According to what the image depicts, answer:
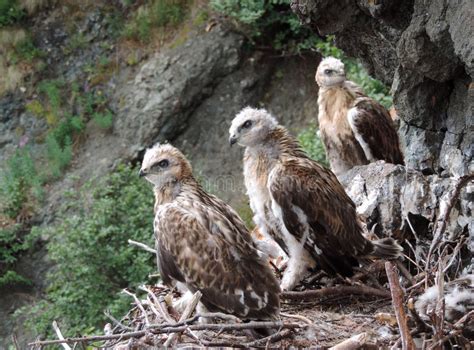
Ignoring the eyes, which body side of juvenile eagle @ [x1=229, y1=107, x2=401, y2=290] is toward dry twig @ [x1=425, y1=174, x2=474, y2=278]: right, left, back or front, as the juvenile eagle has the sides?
back

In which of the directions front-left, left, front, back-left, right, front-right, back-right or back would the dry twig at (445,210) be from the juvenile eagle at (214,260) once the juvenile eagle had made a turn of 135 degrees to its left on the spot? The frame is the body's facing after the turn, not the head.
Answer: front-left

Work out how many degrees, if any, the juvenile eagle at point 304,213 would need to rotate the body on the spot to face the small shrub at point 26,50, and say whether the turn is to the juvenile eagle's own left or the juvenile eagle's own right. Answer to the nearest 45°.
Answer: approximately 45° to the juvenile eagle's own right

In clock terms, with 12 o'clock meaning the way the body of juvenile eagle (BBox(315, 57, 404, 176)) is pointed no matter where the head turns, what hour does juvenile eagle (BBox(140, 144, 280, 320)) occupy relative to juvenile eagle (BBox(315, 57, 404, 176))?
juvenile eagle (BBox(140, 144, 280, 320)) is roughly at 11 o'clock from juvenile eagle (BBox(315, 57, 404, 176)).

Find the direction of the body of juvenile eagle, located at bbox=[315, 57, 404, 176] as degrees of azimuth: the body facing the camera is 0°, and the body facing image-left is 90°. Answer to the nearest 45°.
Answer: approximately 45°

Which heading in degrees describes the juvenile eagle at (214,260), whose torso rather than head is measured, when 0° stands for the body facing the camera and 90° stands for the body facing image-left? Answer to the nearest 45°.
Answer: approximately 90°

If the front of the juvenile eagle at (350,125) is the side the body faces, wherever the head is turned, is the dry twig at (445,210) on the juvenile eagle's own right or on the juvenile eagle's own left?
on the juvenile eagle's own left

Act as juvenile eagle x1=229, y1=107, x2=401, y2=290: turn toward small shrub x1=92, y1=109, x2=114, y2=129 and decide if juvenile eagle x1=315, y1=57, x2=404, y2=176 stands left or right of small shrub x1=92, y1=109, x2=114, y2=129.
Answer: right

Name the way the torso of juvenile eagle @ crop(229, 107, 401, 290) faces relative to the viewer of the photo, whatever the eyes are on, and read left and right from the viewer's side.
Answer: facing to the left of the viewer

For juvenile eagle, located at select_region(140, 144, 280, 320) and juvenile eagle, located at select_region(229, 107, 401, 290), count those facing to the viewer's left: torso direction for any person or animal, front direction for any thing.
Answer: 2

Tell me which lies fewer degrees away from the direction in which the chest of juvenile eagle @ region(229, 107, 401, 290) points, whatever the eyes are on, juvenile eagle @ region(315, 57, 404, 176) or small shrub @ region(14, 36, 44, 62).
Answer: the small shrub
